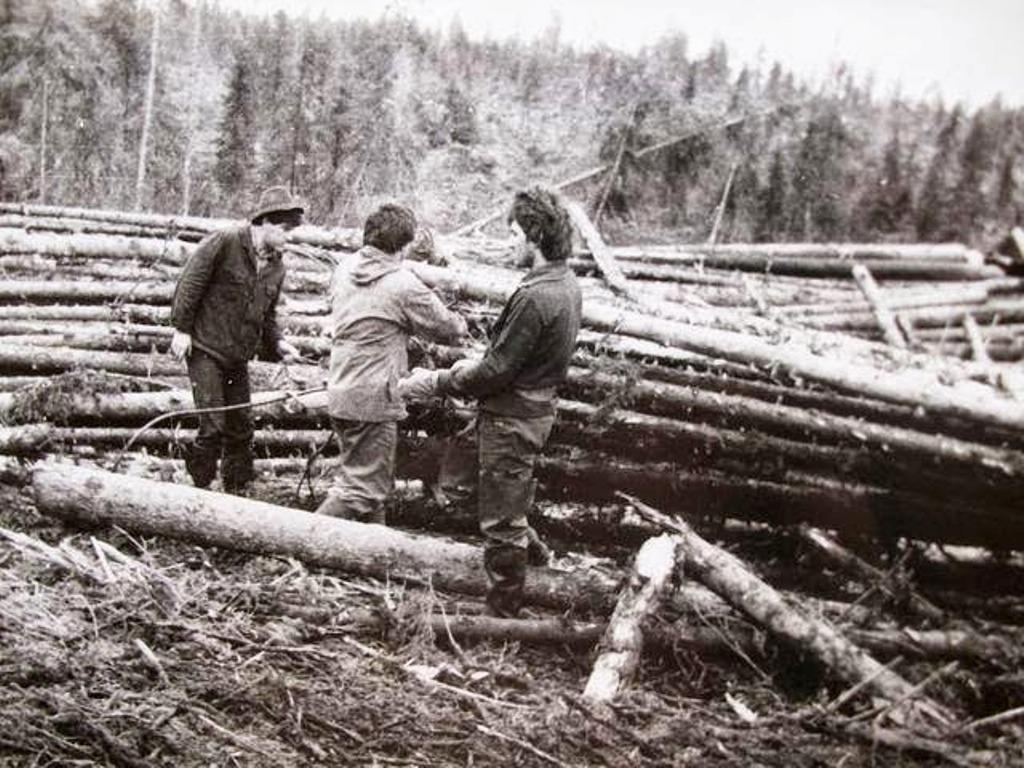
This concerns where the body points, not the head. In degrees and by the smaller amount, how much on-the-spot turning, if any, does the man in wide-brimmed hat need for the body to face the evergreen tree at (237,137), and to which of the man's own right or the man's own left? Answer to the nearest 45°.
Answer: approximately 135° to the man's own left

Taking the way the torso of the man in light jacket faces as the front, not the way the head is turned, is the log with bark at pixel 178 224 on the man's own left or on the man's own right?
on the man's own left

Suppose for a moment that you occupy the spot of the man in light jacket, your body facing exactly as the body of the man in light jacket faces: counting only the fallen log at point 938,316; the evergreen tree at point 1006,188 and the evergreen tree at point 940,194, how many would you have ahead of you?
3

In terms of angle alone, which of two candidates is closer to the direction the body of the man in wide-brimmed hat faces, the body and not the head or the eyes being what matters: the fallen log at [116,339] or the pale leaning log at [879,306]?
the pale leaning log

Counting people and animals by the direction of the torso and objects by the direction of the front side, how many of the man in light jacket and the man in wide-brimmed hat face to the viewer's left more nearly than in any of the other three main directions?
0

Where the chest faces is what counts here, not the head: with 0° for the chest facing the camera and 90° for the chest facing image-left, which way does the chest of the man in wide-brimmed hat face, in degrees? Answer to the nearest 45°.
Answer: approximately 315°

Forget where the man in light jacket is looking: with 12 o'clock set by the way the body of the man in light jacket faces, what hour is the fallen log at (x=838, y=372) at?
The fallen log is roughly at 1 o'clock from the man in light jacket.

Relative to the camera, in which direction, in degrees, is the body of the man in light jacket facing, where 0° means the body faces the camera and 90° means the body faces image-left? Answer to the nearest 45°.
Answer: approximately 225°

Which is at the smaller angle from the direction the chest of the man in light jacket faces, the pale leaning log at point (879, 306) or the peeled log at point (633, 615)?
the pale leaning log

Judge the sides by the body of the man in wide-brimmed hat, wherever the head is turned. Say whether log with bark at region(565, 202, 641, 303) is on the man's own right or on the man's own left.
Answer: on the man's own left

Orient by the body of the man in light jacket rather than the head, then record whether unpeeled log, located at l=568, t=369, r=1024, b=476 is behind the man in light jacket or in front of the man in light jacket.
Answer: in front

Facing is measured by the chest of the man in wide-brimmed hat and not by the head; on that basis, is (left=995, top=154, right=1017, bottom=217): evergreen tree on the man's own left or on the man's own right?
on the man's own left

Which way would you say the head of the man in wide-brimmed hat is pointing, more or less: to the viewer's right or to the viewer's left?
to the viewer's right

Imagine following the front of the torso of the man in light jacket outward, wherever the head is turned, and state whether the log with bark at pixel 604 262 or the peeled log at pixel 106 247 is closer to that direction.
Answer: the log with bark

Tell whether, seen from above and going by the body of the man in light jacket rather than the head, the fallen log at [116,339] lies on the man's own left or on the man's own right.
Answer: on the man's own left

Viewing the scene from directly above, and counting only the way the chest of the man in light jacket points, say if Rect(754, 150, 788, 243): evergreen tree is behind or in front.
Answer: in front

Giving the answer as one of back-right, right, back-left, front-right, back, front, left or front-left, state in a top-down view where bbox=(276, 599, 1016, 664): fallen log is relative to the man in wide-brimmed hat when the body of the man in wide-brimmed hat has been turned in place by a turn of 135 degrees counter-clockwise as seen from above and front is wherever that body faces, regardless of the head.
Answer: back-right

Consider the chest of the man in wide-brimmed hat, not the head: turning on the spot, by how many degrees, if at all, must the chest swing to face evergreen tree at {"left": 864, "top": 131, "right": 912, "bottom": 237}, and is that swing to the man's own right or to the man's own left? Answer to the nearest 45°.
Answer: approximately 90° to the man's own left

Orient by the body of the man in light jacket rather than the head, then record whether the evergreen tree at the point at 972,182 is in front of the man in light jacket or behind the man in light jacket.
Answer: in front
